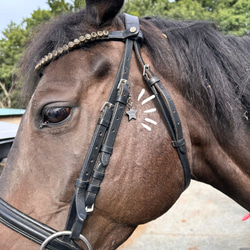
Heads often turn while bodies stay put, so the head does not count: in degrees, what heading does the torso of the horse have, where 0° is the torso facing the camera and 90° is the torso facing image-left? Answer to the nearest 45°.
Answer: approximately 90°
